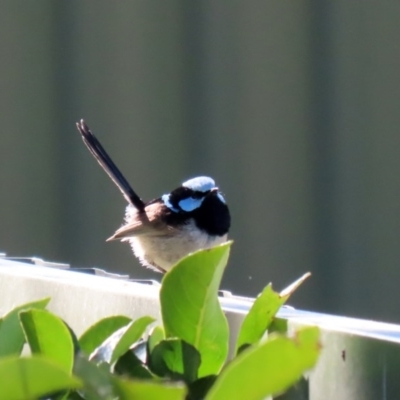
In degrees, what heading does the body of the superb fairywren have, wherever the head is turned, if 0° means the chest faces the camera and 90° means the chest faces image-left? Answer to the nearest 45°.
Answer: approximately 315°

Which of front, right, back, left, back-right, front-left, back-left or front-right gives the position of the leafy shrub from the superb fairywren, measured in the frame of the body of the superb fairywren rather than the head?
front-right
